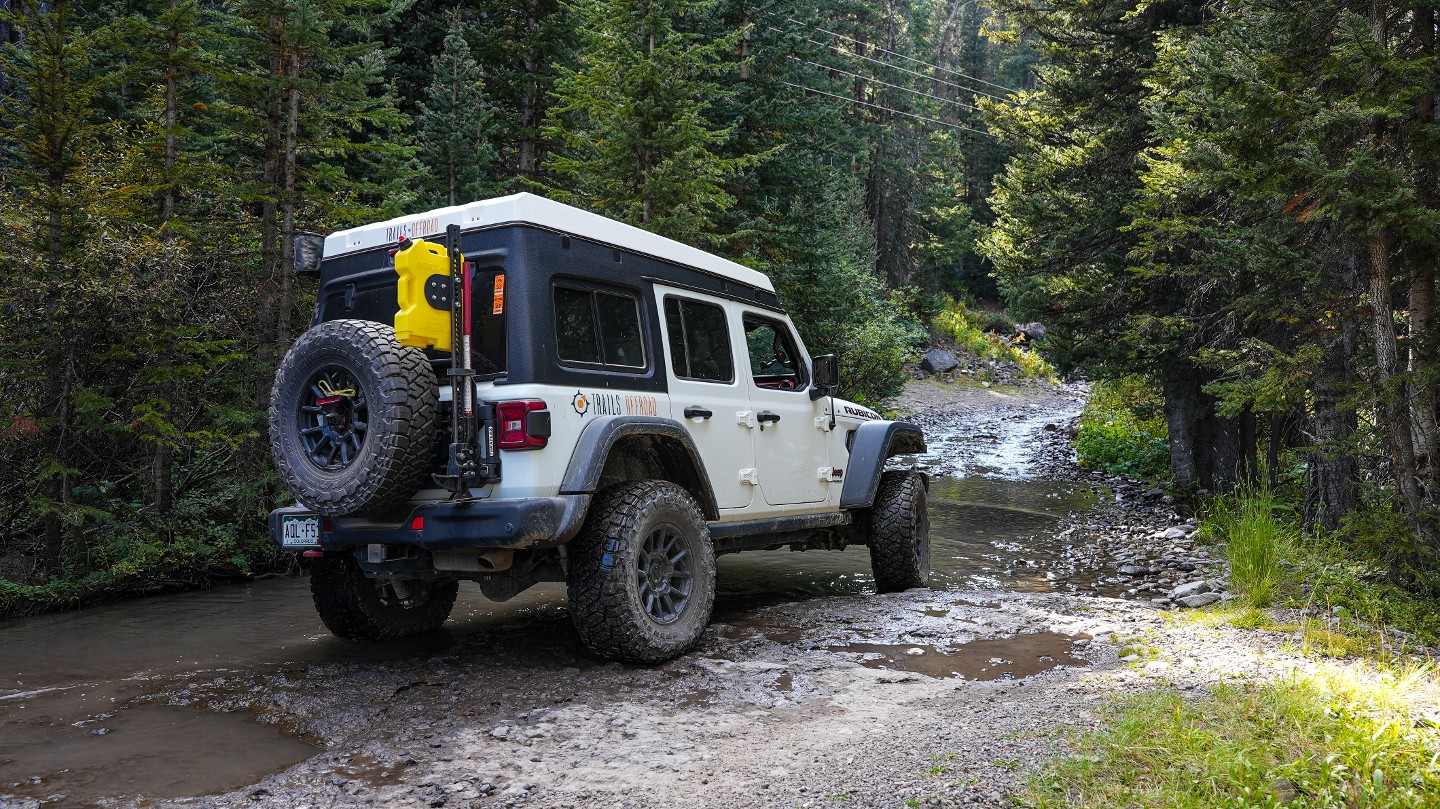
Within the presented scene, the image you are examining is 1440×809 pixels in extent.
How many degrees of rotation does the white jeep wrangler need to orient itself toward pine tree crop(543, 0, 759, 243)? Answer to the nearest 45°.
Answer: approximately 45° to its left

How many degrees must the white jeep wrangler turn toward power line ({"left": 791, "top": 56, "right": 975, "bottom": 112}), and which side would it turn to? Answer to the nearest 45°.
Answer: approximately 45° to its left

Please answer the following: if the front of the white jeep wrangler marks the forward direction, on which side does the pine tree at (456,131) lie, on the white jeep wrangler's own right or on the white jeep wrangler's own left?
on the white jeep wrangler's own left

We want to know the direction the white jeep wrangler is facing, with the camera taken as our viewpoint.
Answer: facing away from the viewer and to the right of the viewer

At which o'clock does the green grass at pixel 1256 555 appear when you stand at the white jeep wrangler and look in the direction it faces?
The green grass is roughly at 1 o'clock from the white jeep wrangler.
